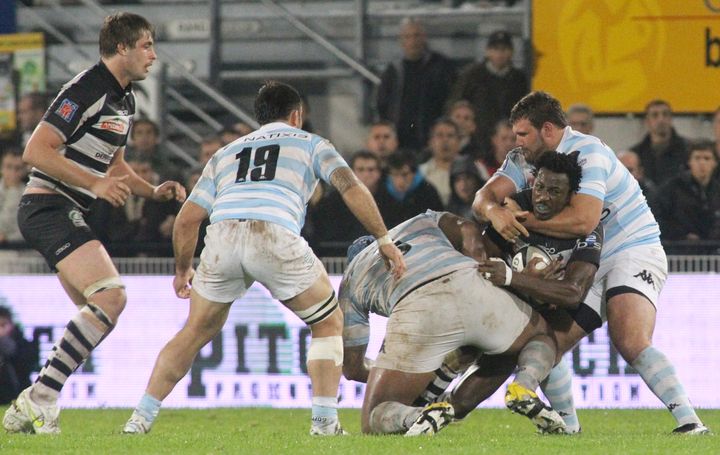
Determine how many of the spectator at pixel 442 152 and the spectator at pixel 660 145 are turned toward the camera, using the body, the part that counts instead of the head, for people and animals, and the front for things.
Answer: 2

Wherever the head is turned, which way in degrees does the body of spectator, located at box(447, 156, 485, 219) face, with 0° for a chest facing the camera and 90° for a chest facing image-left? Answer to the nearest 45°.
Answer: approximately 0°

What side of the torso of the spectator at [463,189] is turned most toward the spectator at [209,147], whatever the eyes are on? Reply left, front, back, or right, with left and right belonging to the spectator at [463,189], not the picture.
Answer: right

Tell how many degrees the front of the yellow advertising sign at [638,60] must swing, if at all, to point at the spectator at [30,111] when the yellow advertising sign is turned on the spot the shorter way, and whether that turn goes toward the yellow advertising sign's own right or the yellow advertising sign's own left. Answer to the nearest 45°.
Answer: approximately 90° to the yellow advertising sign's own right

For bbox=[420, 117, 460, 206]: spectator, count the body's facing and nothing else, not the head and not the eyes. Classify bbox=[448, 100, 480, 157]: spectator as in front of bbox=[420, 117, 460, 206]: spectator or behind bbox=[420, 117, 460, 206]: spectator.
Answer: behind
